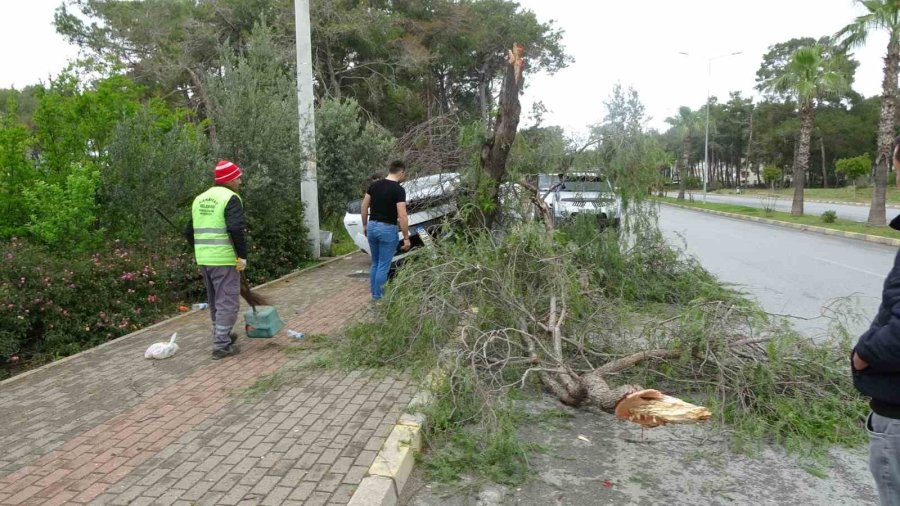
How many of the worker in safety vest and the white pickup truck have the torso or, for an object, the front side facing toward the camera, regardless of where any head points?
1

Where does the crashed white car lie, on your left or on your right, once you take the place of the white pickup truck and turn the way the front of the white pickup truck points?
on your right

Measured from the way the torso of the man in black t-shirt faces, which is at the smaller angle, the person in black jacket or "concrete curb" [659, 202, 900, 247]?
the concrete curb

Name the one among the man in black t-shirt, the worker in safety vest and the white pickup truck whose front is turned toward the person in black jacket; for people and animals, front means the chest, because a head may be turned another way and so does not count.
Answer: the white pickup truck

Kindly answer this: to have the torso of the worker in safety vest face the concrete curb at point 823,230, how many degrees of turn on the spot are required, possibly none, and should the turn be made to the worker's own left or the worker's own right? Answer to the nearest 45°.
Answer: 0° — they already face it

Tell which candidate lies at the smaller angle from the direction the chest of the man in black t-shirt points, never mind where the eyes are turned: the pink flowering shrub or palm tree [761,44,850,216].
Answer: the palm tree

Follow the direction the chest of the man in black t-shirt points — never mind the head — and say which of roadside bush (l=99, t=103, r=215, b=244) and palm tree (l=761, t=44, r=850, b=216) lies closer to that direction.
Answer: the palm tree

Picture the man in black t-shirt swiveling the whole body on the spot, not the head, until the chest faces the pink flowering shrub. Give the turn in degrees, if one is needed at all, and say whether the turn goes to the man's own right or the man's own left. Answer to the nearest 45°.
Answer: approximately 135° to the man's own left

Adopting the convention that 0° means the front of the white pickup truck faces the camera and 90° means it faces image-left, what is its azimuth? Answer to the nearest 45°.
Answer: approximately 0°

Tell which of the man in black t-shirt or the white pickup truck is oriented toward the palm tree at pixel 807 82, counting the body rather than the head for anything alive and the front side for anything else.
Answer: the man in black t-shirt

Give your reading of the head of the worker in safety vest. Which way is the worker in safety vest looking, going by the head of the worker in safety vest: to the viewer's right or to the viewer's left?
to the viewer's right

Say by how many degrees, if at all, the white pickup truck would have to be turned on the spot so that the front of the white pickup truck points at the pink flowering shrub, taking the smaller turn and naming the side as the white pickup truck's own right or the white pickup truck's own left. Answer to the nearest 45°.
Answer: approximately 45° to the white pickup truck's own right
